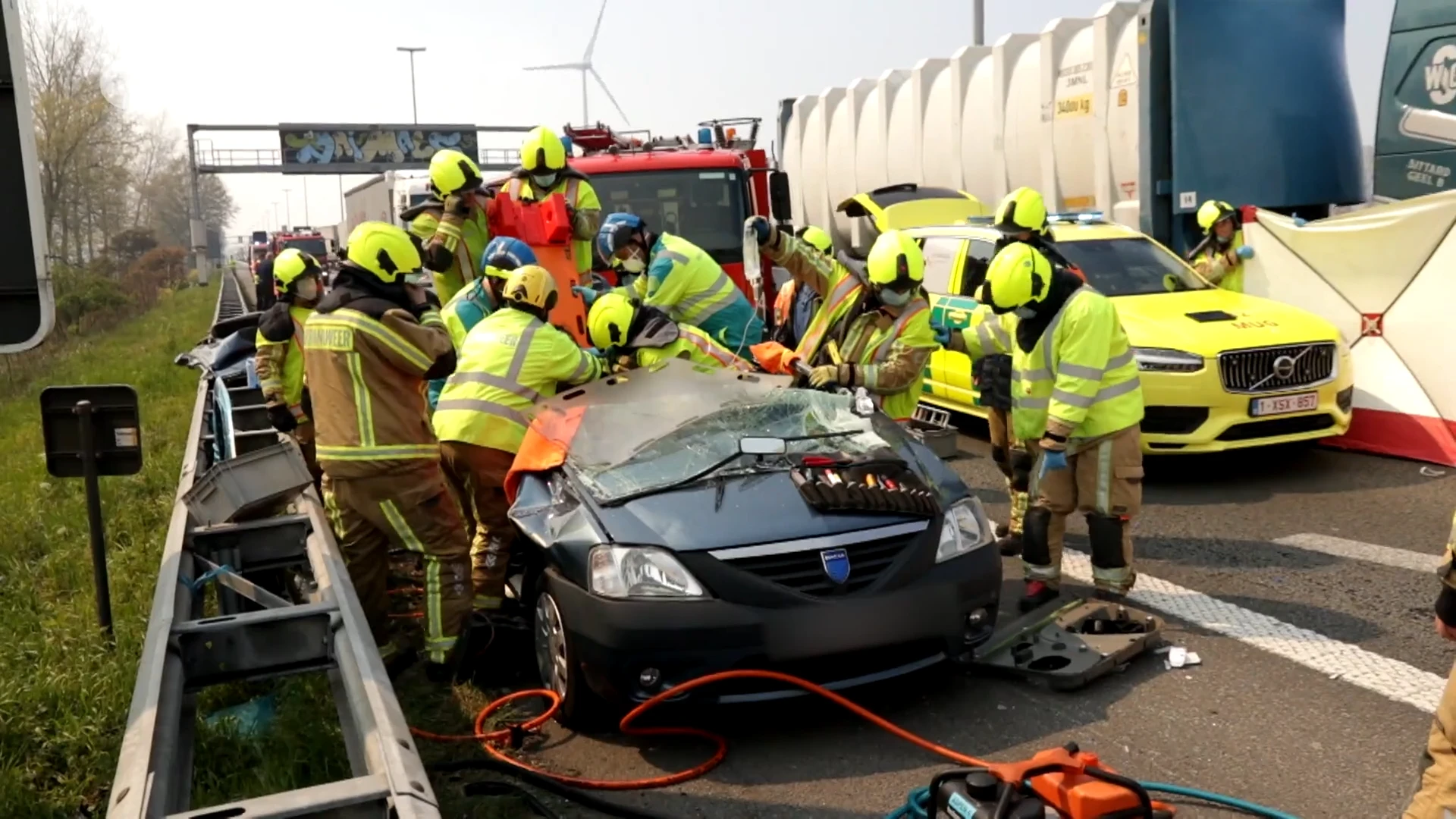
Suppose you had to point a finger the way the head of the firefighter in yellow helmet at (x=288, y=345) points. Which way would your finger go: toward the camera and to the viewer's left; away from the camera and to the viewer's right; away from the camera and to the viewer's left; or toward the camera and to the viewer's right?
toward the camera and to the viewer's right

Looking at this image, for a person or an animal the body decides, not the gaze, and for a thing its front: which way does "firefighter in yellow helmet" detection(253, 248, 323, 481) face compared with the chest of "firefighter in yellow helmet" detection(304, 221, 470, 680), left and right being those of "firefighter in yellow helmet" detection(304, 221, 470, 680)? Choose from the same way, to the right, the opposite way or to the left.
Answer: to the right

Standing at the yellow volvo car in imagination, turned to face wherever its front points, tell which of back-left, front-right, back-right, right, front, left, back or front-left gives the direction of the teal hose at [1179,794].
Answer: front-right

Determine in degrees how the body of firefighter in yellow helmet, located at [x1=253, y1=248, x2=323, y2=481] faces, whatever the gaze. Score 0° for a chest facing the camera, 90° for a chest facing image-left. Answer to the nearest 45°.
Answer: approximately 315°

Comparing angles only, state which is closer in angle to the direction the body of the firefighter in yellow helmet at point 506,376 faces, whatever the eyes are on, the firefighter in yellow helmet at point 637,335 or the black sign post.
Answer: the firefighter in yellow helmet

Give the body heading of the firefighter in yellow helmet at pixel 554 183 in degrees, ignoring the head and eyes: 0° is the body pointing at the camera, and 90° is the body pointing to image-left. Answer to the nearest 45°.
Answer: approximately 0°

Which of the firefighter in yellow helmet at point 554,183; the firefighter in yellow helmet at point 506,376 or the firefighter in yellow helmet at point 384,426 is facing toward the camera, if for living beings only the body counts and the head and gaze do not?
the firefighter in yellow helmet at point 554,183

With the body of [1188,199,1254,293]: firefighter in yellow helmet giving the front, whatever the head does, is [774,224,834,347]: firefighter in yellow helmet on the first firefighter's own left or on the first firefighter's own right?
on the first firefighter's own right

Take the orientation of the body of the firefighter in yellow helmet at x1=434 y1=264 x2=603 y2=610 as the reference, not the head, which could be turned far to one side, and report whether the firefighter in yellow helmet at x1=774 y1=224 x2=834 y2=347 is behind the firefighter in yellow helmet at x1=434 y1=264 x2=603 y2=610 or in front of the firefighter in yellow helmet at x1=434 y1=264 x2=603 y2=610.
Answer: in front

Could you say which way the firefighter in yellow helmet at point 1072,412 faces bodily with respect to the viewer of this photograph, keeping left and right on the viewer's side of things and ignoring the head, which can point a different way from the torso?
facing the viewer and to the left of the viewer

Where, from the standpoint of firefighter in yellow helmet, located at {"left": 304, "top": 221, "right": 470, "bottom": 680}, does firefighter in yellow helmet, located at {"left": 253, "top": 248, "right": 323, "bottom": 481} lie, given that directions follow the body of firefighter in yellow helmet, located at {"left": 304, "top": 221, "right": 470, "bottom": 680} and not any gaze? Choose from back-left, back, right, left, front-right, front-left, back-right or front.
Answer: front-left

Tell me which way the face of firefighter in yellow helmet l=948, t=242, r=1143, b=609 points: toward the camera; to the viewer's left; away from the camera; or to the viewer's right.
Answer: to the viewer's left

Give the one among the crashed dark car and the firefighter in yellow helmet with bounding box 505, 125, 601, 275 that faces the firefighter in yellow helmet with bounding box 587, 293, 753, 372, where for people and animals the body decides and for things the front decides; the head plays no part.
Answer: the firefighter in yellow helmet with bounding box 505, 125, 601, 275

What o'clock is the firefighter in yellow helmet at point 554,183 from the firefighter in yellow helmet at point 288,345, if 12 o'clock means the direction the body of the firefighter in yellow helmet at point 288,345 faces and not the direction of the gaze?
the firefighter in yellow helmet at point 554,183 is roughly at 10 o'clock from the firefighter in yellow helmet at point 288,345.

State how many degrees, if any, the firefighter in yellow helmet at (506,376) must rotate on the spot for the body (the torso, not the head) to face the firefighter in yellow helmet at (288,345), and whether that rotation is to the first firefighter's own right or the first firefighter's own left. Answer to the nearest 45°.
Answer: approximately 90° to the first firefighter's own left

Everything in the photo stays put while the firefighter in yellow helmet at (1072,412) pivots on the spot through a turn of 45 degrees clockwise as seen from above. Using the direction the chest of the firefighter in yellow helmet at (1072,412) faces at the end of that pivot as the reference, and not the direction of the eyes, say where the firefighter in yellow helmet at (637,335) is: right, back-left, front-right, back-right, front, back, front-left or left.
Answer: front
